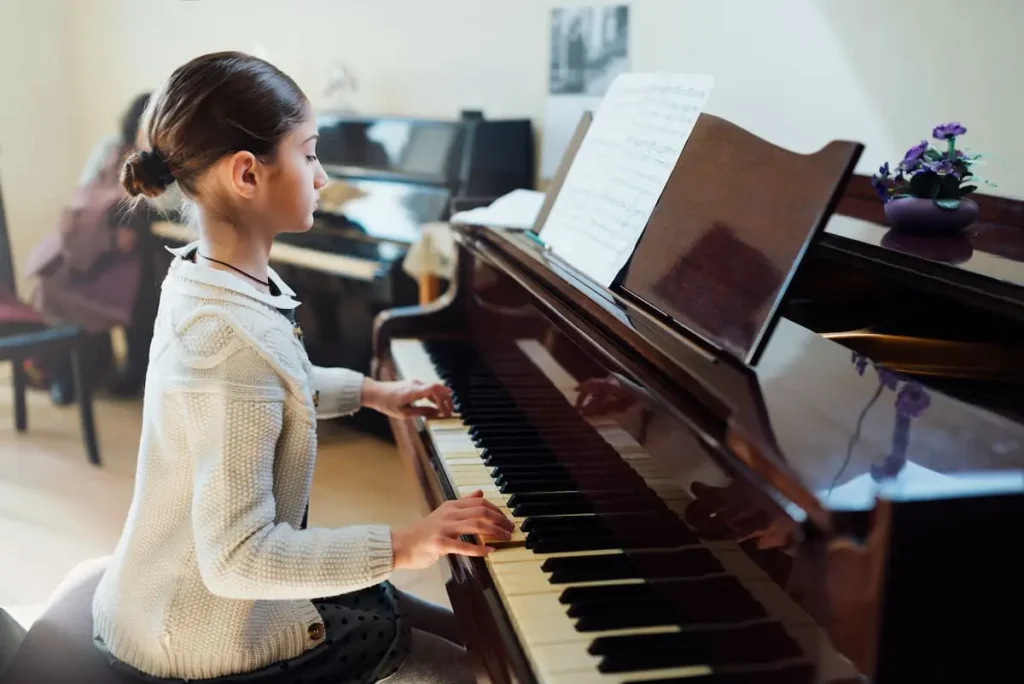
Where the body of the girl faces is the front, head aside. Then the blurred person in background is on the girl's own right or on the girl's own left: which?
on the girl's own left

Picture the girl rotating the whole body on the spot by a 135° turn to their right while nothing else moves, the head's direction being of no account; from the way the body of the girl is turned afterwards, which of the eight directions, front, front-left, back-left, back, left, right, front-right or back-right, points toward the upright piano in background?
back-right

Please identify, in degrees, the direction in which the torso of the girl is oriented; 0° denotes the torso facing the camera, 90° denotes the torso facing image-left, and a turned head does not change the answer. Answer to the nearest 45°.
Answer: approximately 270°

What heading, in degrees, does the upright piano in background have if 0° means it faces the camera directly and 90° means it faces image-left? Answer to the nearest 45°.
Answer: approximately 45°

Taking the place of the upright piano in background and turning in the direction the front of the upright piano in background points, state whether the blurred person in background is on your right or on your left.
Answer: on your right
